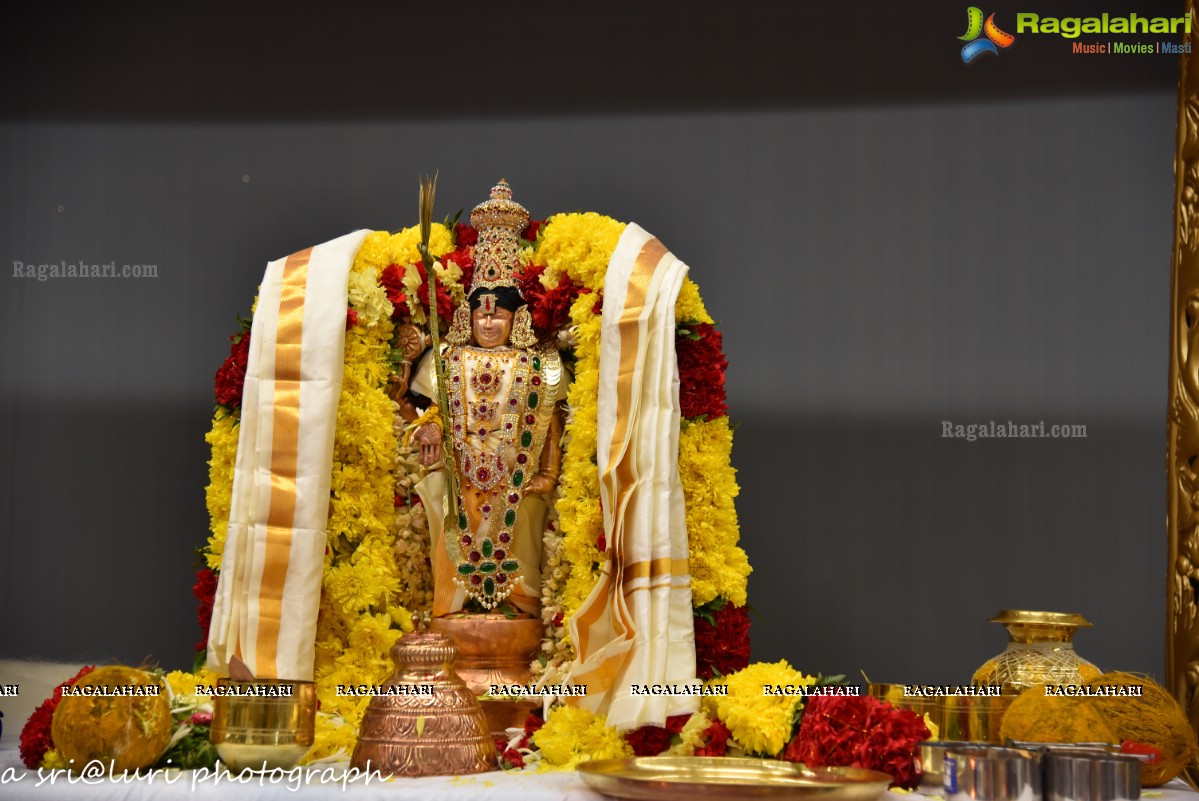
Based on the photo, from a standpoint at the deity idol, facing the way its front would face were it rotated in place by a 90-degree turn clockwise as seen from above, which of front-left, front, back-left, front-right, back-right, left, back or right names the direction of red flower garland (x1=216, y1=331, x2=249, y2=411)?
front

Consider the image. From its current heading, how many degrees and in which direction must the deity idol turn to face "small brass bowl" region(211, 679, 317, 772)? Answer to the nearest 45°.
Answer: approximately 45° to its right

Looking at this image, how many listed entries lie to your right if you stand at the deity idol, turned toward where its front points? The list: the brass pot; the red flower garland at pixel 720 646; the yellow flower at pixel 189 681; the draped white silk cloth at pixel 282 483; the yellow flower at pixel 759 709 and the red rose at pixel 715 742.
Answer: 2

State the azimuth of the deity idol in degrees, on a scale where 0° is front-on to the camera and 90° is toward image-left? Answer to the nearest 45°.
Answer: approximately 0°

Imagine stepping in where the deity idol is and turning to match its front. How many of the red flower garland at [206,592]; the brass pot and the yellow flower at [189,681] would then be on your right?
2

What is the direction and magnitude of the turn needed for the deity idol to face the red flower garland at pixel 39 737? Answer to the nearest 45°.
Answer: approximately 45° to its right

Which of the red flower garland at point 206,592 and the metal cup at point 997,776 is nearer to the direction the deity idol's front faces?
the metal cup

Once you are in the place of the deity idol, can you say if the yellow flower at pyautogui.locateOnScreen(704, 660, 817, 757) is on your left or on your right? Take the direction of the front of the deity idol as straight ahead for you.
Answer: on your left

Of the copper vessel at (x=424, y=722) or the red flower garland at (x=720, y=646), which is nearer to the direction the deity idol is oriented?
the copper vessel

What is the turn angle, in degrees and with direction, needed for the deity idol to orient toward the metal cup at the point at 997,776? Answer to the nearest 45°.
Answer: approximately 45° to its left

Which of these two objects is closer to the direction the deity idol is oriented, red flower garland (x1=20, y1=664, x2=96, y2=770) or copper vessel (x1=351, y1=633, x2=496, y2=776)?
the copper vessel

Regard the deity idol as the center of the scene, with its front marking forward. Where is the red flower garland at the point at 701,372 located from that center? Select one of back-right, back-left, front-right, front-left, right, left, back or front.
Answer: left
